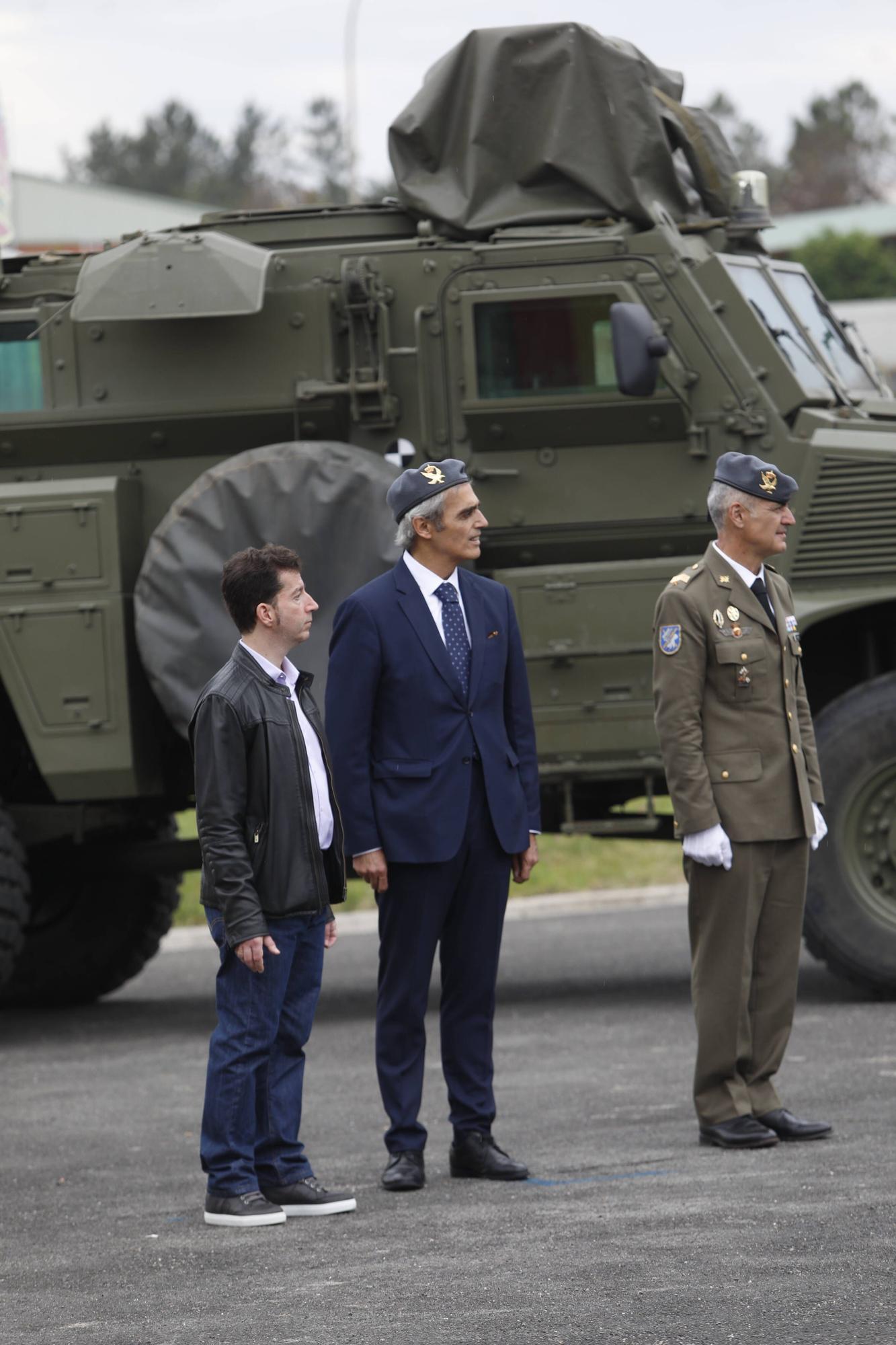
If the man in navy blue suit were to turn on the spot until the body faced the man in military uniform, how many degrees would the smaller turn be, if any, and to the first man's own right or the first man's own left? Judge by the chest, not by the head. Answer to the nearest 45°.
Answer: approximately 45° to the first man's own left

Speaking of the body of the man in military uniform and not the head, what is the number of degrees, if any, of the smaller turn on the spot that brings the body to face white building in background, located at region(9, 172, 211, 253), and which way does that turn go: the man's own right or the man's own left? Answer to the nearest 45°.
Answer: approximately 135° to the man's own left

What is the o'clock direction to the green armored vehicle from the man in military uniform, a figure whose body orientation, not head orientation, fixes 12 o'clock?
The green armored vehicle is roughly at 7 o'clock from the man in military uniform.

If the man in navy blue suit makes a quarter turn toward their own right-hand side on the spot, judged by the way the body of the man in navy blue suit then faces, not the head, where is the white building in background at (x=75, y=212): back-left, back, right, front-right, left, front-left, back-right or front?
back-right

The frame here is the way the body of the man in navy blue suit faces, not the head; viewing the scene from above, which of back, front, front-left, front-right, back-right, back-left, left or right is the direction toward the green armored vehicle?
back-left

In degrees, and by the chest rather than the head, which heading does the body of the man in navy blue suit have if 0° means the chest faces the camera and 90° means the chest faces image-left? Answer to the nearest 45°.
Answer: approximately 315°

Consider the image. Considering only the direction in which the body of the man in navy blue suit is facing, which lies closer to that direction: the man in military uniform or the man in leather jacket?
the man in military uniform

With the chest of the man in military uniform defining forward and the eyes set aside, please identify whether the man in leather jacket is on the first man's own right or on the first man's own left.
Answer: on the first man's own right
